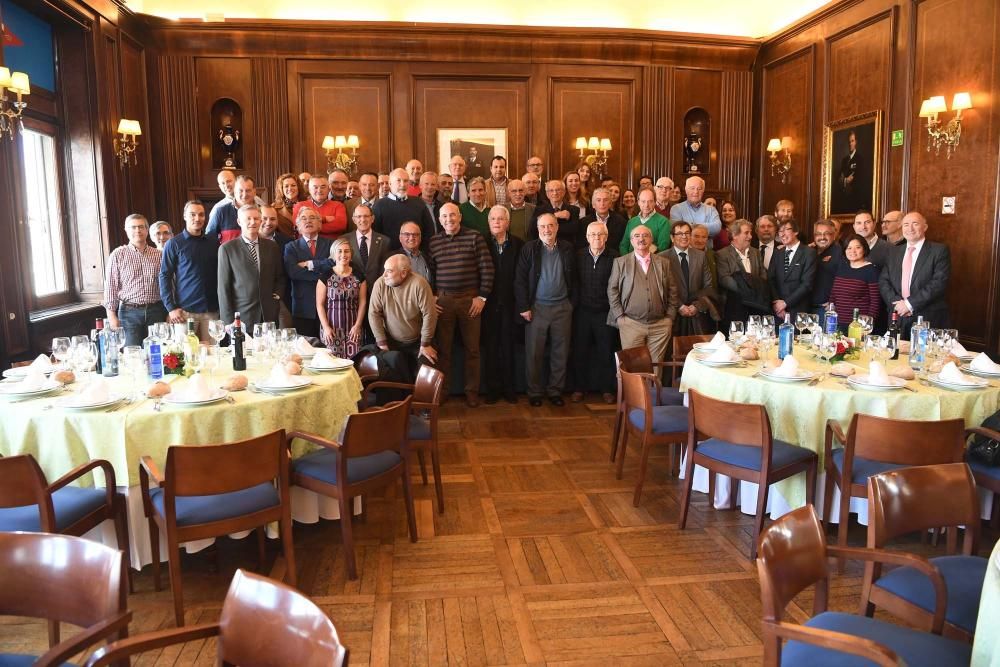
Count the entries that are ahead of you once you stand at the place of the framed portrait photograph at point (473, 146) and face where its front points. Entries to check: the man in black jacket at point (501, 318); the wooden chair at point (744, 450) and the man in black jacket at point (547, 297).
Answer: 3

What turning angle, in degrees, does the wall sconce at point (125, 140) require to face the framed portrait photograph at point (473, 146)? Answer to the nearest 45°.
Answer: approximately 45° to its left

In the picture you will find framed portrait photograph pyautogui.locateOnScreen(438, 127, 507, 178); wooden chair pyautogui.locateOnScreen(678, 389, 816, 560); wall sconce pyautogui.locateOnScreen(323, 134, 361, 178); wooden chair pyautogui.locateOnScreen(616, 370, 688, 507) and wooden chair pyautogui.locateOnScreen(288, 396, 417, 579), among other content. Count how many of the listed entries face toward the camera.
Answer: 2

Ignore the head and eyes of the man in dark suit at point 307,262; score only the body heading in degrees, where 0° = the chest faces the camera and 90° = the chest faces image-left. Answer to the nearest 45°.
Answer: approximately 0°

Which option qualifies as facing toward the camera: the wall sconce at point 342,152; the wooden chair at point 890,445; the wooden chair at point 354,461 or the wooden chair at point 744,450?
the wall sconce

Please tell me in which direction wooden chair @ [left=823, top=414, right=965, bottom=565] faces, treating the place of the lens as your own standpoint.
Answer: facing away from the viewer and to the left of the viewer

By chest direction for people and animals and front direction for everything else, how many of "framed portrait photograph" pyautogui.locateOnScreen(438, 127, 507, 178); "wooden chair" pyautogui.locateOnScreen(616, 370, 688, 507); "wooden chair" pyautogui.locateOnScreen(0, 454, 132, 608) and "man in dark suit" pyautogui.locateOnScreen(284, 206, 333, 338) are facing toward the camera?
2

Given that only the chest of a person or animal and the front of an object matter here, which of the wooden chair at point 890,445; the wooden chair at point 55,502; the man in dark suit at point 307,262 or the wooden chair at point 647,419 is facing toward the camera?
the man in dark suit
